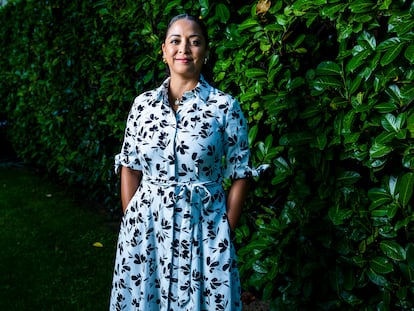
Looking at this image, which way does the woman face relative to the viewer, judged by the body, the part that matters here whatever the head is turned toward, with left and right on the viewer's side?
facing the viewer

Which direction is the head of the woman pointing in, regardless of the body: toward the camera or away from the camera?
toward the camera
